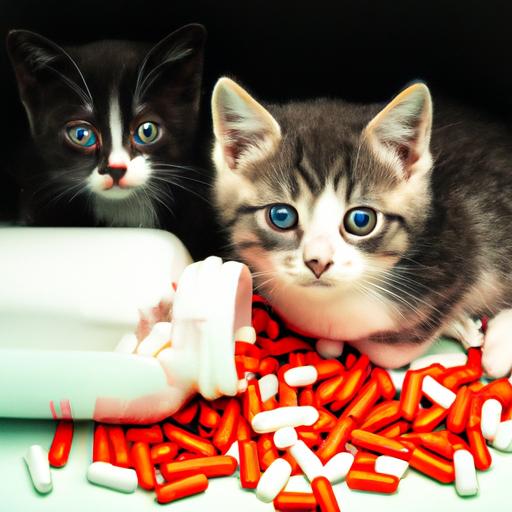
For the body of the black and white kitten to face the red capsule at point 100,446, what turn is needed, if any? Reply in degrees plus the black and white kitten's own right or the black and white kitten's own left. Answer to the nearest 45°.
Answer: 0° — it already faces it

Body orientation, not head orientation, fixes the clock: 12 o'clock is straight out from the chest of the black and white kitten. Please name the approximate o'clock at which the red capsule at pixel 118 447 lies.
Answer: The red capsule is roughly at 12 o'clock from the black and white kitten.

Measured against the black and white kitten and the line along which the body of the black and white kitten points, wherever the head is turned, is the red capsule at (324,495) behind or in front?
in front

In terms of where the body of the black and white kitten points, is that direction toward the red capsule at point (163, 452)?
yes

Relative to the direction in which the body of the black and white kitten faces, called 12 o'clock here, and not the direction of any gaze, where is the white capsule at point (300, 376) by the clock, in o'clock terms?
The white capsule is roughly at 11 o'clock from the black and white kitten.

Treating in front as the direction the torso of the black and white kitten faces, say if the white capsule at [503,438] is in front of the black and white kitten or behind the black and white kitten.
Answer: in front

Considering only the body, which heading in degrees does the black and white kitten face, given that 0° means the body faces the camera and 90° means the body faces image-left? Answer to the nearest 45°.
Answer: approximately 0°

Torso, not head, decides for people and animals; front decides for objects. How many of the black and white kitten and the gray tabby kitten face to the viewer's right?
0
